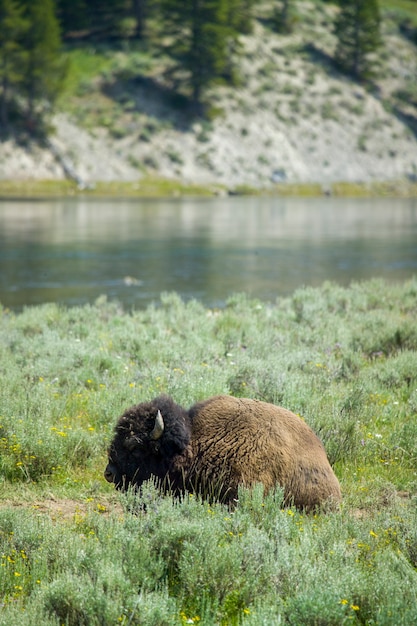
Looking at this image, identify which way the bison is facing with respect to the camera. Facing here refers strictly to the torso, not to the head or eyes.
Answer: to the viewer's left
